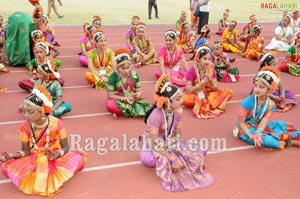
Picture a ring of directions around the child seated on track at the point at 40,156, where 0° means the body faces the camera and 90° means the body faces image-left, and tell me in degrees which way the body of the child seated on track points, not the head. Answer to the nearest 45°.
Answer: approximately 0°

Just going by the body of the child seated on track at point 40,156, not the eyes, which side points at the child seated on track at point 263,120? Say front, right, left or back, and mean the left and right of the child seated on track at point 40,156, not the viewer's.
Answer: left
